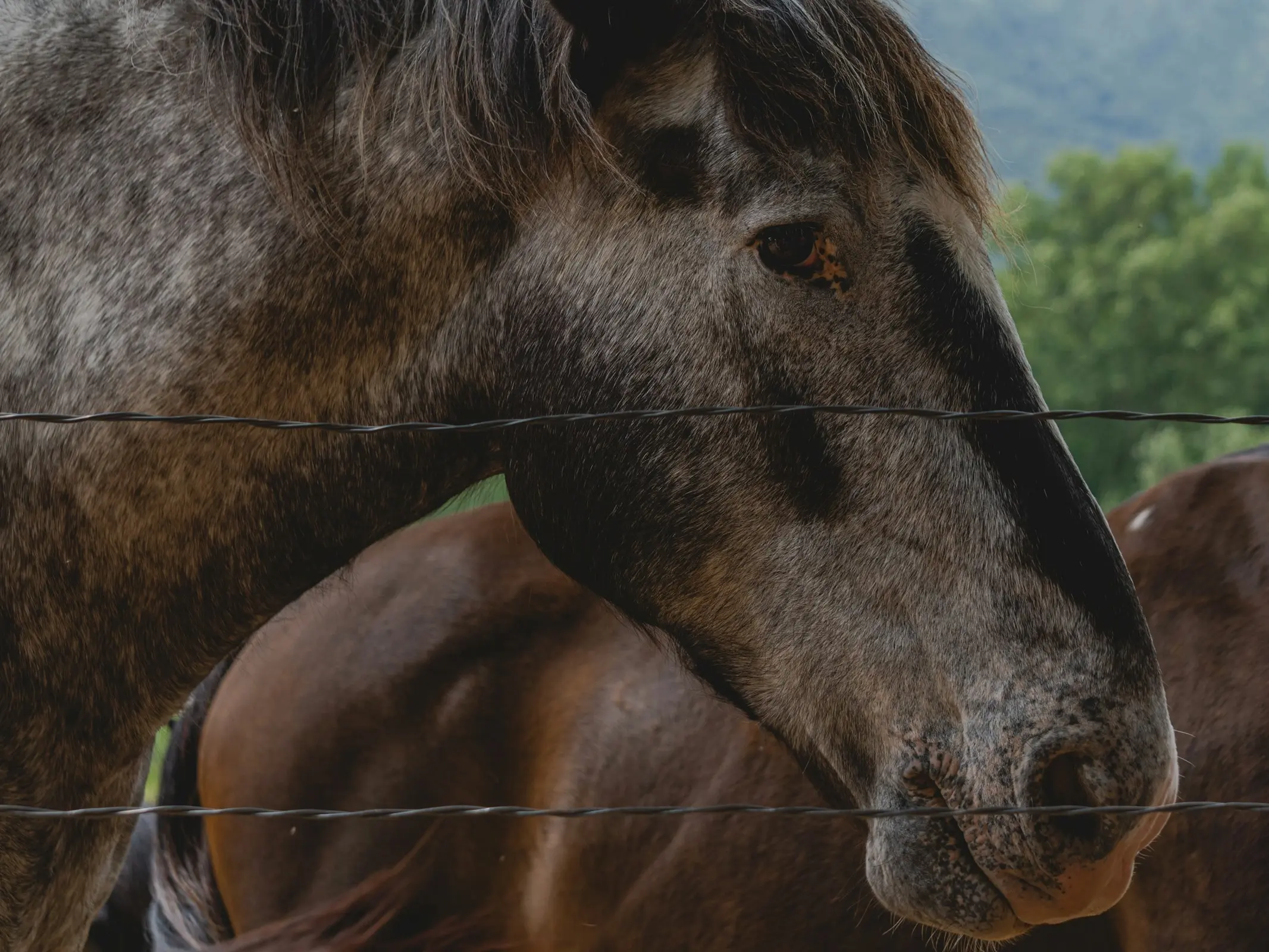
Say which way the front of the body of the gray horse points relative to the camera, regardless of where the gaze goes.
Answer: to the viewer's right

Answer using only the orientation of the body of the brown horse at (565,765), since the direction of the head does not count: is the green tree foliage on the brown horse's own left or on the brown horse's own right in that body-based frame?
on the brown horse's own left

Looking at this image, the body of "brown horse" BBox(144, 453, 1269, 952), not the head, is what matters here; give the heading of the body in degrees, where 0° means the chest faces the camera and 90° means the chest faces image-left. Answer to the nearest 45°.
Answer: approximately 270°

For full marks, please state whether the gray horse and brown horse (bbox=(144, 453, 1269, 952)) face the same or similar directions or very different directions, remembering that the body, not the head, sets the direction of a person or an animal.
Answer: same or similar directions

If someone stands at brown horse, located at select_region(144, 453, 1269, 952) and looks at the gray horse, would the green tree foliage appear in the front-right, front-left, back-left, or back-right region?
back-left

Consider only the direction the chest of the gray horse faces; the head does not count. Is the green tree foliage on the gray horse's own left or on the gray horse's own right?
on the gray horse's own left

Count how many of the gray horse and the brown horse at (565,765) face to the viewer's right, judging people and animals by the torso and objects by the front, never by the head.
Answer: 2
